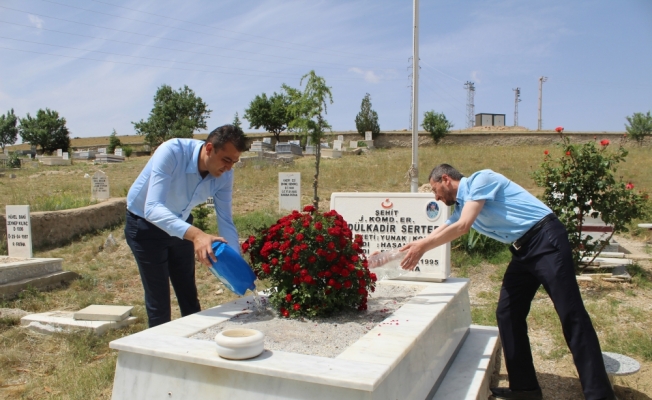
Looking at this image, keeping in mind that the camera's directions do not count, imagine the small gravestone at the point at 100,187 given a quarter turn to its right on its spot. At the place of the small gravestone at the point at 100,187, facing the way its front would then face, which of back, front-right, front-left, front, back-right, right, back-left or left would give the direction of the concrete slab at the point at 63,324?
left

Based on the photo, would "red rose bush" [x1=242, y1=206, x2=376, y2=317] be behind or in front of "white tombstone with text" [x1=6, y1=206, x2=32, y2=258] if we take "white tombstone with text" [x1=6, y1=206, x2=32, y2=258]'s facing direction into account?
in front

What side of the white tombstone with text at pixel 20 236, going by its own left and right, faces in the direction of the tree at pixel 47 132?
back

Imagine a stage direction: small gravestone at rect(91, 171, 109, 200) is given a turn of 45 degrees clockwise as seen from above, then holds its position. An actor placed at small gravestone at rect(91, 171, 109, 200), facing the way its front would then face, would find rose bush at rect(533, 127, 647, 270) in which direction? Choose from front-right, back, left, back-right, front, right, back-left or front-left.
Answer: left

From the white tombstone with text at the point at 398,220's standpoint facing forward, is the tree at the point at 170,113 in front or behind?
behind

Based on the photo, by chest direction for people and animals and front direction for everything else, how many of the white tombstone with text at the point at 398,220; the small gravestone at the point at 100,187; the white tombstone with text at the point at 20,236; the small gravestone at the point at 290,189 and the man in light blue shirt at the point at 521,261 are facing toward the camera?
4

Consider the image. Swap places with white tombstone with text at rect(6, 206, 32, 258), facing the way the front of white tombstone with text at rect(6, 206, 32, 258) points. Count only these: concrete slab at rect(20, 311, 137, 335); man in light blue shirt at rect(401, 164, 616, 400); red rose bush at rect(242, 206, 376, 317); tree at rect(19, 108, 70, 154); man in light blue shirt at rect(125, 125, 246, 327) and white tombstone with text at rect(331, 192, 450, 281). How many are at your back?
1

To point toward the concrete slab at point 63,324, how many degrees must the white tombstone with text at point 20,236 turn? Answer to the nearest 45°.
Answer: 0° — it already faces it

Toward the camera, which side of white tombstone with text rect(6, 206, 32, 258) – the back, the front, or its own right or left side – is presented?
front

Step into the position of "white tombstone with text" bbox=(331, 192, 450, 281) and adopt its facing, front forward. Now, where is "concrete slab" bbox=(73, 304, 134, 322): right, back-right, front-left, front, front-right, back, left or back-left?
right

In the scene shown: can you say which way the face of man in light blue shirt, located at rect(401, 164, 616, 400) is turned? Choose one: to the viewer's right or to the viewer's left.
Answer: to the viewer's left

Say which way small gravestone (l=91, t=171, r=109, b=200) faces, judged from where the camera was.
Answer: facing the viewer

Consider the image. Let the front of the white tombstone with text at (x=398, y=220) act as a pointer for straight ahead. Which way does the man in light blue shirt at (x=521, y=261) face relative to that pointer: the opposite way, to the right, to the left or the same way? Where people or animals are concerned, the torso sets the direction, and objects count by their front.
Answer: to the right

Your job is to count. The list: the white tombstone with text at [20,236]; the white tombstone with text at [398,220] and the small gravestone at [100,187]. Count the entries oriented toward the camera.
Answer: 3

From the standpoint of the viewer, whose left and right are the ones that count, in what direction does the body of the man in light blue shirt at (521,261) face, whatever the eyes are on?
facing to the left of the viewer
